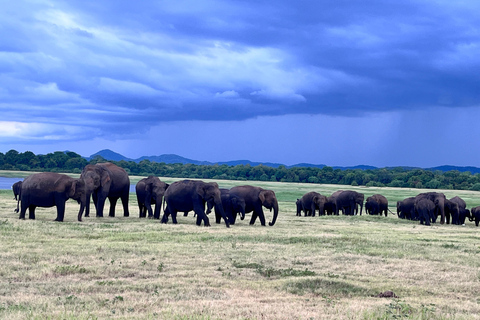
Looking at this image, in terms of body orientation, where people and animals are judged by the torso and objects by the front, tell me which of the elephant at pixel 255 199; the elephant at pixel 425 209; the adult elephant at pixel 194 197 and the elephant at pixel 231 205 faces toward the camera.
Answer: the elephant at pixel 425 209

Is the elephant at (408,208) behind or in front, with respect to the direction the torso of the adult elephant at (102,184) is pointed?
behind

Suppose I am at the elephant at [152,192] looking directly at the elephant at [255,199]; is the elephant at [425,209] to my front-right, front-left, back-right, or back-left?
front-left

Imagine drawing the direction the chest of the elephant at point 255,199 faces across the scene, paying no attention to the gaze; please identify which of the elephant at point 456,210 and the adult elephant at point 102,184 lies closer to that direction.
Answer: the elephant

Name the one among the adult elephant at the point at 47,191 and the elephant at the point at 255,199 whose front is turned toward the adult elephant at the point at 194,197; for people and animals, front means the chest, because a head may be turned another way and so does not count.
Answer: the adult elephant at the point at 47,191

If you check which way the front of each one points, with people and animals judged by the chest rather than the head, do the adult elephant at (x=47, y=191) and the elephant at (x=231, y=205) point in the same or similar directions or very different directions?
same or similar directions

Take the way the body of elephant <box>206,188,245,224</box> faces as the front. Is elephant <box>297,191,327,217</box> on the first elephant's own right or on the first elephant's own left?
on the first elephant's own left

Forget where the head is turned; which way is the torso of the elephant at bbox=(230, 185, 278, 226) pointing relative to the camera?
to the viewer's right

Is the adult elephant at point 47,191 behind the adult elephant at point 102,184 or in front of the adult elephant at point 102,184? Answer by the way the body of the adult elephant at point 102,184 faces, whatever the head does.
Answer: in front

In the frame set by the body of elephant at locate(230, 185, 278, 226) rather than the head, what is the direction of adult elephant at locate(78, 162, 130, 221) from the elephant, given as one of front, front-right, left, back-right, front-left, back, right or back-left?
back

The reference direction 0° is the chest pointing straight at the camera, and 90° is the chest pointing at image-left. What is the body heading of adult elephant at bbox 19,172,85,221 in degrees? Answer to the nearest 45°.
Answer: approximately 270°

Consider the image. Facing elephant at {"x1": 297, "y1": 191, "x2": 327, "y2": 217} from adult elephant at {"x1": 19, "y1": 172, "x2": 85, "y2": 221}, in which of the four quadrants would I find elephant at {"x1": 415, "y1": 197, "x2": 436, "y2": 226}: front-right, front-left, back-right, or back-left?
front-right

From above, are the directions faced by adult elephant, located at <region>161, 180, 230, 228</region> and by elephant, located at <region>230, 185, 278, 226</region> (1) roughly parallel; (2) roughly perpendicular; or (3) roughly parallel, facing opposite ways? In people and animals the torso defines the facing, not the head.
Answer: roughly parallel

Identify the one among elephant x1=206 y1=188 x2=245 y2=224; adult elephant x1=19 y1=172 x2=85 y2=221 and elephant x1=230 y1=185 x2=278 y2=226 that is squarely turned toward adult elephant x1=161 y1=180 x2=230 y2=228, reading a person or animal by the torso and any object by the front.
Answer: adult elephant x1=19 y1=172 x2=85 y2=221

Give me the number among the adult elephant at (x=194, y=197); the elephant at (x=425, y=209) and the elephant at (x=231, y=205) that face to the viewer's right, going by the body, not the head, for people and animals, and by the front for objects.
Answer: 2

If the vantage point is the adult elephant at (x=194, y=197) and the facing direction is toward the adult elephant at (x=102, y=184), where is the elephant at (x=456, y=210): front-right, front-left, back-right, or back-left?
back-right

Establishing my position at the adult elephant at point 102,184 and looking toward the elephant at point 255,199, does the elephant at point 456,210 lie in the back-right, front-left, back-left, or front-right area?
front-left
